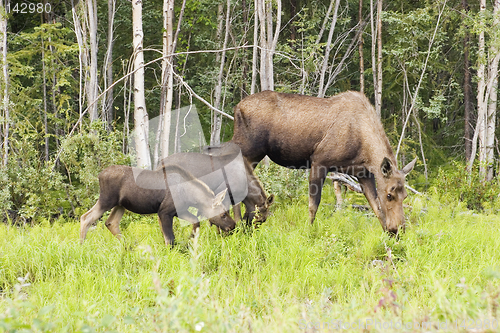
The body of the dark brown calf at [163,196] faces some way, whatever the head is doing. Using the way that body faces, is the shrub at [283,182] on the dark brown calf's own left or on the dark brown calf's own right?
on the dark brown calf's own left

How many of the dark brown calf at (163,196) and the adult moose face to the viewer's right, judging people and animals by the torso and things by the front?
2

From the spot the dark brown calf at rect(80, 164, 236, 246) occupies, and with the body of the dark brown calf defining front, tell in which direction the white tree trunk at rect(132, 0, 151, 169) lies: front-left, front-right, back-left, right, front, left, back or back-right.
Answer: left

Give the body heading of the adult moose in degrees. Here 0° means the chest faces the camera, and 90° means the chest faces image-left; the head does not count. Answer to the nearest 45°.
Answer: approximately 270°

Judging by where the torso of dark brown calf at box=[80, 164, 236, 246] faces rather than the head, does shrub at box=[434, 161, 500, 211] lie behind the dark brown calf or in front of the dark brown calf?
in front

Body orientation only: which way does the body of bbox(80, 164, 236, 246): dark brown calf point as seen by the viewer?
to the viewer's right

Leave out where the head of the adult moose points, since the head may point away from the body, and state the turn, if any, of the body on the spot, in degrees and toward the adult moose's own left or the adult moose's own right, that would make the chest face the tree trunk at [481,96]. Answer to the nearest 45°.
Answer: approximately 45° to the adult moose's own left
